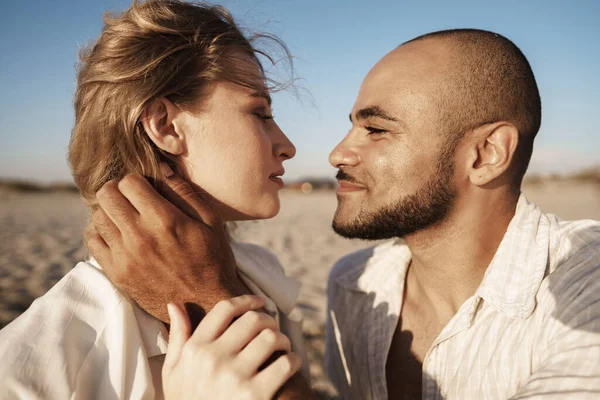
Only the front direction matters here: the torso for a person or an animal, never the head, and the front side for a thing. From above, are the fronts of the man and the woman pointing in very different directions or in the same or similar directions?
very different directions

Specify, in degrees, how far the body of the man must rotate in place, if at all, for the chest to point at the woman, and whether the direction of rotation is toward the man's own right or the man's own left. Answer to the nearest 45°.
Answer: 0° — they already face them

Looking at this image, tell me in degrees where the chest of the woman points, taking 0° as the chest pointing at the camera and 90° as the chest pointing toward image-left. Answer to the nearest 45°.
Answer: approximately 270°

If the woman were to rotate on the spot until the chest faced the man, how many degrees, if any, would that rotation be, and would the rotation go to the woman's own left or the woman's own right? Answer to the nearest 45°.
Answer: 0° — they already face them

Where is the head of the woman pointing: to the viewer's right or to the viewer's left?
to the viewer's right

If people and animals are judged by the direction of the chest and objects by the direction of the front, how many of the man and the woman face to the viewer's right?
1

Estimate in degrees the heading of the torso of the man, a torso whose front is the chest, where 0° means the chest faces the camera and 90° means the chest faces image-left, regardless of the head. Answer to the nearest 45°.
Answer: approximately 45°
